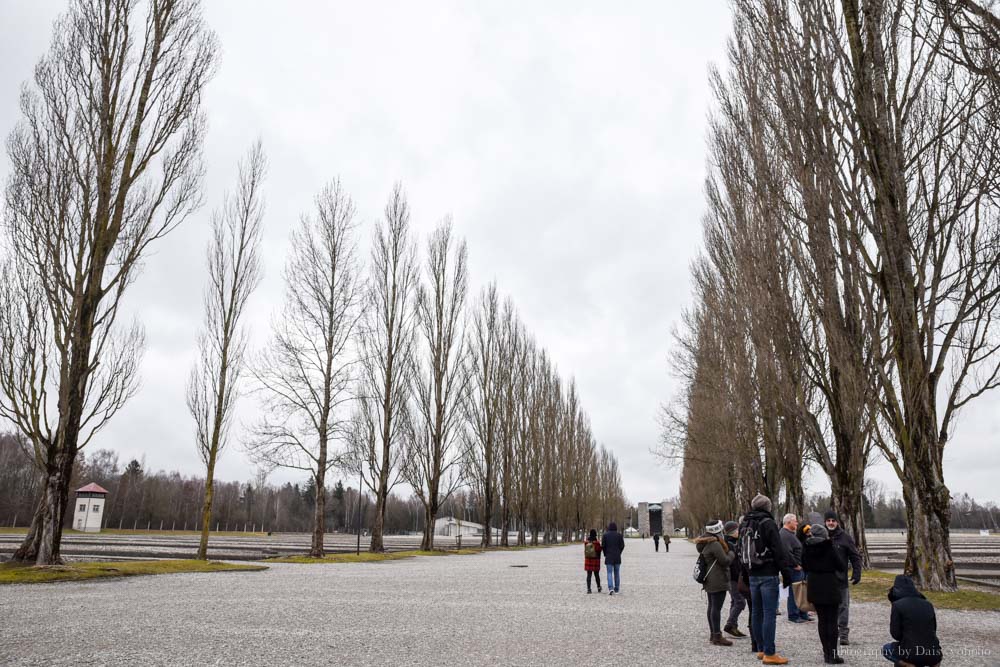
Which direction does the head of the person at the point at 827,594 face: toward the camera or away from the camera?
away from the camera

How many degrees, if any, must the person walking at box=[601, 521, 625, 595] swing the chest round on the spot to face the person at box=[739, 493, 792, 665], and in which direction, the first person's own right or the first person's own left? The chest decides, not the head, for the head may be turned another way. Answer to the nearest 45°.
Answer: approximately 180°

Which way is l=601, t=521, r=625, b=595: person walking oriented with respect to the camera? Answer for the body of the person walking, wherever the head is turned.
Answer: away from the camera

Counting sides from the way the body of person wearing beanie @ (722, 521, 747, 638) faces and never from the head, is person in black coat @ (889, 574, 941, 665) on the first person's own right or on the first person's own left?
on the first person's own right

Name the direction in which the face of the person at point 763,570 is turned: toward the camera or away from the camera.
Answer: away from the camera

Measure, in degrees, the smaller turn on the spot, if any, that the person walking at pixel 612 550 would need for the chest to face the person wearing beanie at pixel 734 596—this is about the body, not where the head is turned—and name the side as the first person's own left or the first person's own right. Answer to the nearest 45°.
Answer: approximately 180°

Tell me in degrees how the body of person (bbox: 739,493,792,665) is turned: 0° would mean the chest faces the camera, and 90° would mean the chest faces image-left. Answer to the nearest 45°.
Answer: approximately 225°
